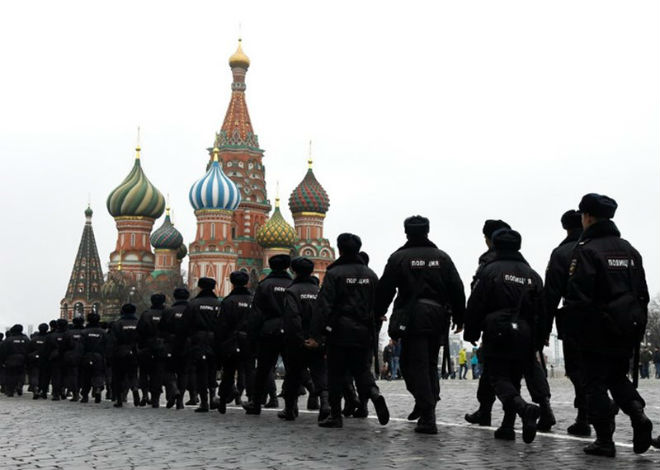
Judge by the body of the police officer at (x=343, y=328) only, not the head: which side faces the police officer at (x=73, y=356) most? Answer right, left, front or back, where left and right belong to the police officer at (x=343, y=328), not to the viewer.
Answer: front

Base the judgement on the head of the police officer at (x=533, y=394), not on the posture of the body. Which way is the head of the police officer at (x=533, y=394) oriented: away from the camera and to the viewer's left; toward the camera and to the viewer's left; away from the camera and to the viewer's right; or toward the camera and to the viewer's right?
away from the camera and to the viewer's left

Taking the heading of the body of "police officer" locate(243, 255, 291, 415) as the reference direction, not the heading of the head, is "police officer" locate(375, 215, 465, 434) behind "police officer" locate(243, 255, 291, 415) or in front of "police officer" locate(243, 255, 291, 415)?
behind

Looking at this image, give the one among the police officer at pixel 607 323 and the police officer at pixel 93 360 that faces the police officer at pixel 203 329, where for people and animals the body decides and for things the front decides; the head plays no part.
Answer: the police officer at pixel 607 323

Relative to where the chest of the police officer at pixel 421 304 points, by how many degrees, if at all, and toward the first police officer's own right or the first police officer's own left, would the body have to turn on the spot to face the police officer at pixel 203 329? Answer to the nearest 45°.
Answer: approximately 45° to the first police officer's own left

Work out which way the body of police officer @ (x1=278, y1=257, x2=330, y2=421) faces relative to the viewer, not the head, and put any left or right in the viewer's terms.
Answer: facing away from the viewer and to the left of the viewer

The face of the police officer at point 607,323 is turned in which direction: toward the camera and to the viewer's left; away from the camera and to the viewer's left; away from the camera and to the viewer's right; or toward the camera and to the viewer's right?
away from the camera and to the viewer's left

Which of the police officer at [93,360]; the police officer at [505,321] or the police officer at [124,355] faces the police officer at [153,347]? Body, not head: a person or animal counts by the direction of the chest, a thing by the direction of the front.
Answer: the police officer at [505,321]

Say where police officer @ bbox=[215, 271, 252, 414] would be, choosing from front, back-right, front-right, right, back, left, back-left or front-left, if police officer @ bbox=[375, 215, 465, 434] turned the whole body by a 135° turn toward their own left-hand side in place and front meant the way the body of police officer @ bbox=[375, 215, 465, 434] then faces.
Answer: right

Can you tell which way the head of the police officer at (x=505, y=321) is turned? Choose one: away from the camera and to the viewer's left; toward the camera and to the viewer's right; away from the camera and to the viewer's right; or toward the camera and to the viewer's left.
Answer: away from the camera and to the viewer's left

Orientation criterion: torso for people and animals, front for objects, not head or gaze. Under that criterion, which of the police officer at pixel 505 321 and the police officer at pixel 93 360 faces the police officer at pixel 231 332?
the police officer at pixel 505 321

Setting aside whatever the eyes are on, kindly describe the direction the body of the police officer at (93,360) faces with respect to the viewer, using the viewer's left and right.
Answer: facing away from the viewer

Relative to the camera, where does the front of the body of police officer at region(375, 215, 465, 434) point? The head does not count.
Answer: away from the camera
